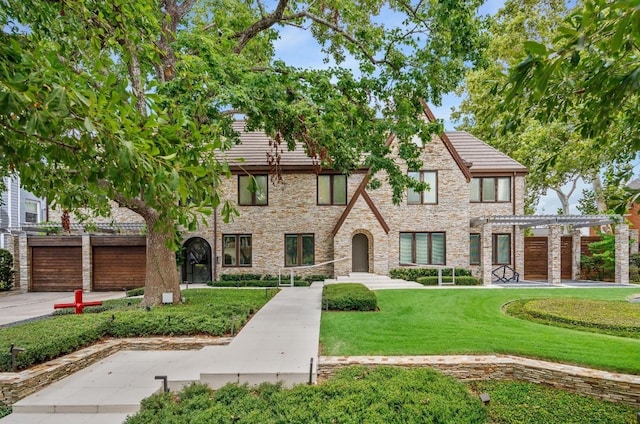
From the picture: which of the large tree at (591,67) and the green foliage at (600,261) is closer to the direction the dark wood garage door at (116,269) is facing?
the large tree

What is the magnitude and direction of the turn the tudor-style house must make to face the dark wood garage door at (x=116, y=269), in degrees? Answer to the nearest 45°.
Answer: approximately 90° to its right

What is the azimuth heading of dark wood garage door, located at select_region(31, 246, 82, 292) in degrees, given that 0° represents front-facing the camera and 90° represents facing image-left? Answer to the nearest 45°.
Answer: approximately 0°

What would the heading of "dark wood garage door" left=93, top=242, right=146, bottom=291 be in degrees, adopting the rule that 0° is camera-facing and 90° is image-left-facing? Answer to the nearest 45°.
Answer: approximately 0°

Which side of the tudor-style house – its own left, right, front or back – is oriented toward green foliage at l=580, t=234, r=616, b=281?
left
